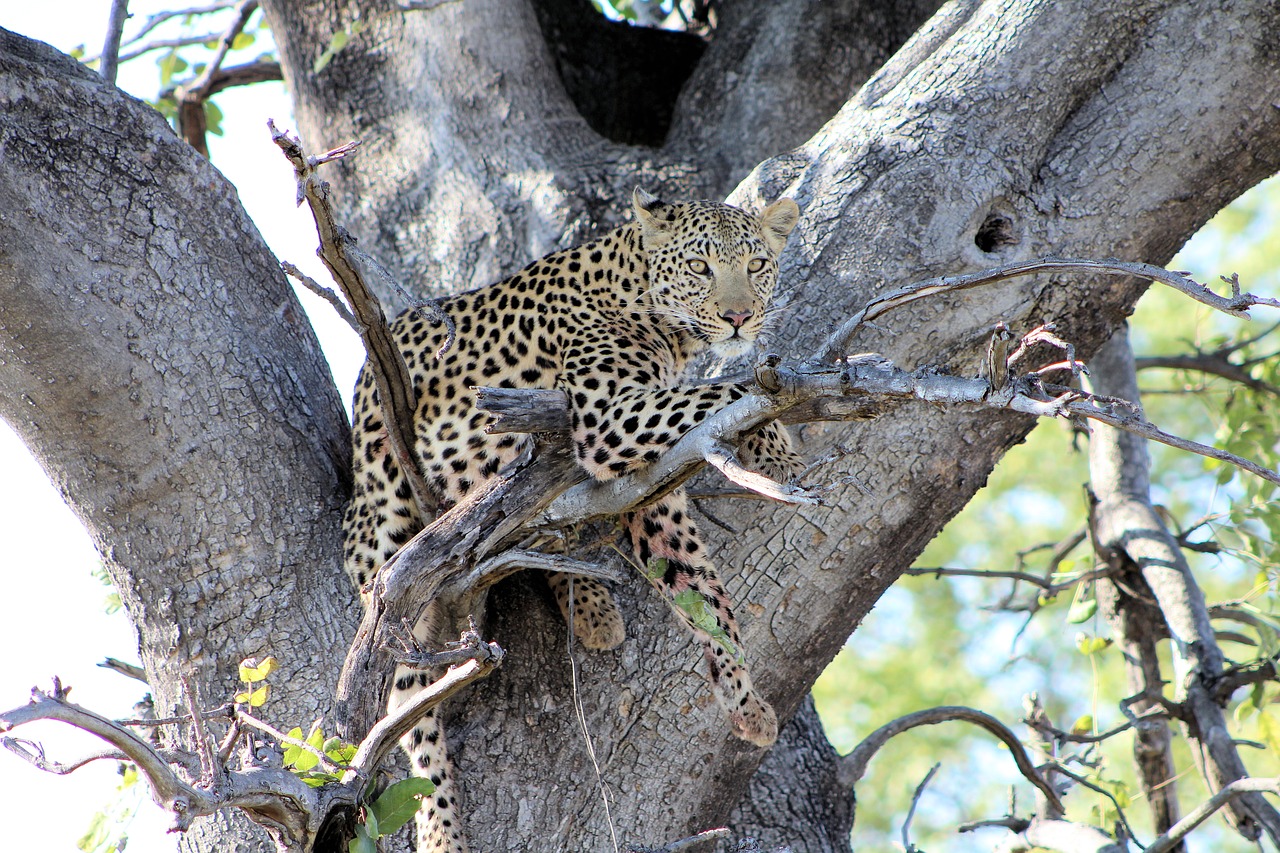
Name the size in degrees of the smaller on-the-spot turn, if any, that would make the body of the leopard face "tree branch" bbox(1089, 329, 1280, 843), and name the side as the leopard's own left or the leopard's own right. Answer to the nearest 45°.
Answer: approximately 45° to the leopard's own left

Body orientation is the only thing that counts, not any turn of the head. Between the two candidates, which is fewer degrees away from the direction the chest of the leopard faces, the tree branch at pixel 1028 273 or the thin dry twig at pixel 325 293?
the tree branch

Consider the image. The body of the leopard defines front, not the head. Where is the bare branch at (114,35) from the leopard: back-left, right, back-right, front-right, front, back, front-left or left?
back-right

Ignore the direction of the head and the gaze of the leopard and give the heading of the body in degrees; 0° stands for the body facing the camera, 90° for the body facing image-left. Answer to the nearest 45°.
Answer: approximately 315°

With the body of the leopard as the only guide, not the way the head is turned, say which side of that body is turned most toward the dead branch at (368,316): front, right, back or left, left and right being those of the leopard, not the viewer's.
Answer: right

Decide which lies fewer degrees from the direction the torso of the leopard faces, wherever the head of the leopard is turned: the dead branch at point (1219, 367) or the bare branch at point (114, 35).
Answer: the dead branch

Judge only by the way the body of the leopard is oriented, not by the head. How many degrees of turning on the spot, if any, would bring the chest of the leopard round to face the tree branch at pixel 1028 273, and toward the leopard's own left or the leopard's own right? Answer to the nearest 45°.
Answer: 0° — it already faces it
